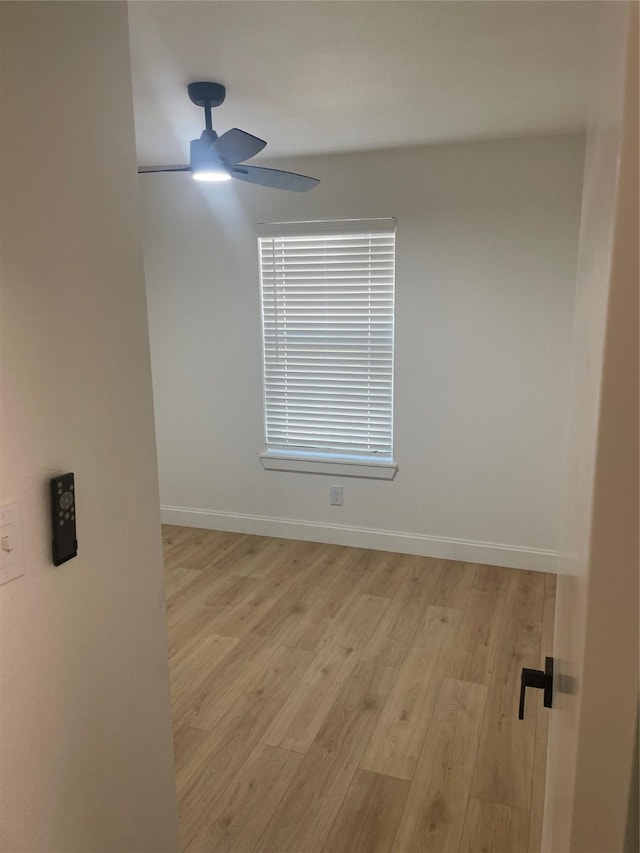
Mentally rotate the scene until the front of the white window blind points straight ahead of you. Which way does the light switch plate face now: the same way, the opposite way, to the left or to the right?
to the left

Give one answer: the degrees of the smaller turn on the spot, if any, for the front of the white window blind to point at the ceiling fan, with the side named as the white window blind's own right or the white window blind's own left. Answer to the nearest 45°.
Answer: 0° — it already faces it

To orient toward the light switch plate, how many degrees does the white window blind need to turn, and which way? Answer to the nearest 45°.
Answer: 0° — it already faces it

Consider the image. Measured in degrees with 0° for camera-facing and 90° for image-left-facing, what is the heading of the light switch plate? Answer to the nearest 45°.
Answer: approximately 315°

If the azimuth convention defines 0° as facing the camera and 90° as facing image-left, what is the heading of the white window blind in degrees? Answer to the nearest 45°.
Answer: approximately 0°

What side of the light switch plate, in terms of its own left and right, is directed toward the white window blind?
left
